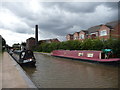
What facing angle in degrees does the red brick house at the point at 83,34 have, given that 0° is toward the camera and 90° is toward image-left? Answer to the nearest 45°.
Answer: approximately 45°

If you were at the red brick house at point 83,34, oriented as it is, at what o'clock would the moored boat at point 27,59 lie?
The moored boat is roughly at 11 o'clock from the red brick house.
